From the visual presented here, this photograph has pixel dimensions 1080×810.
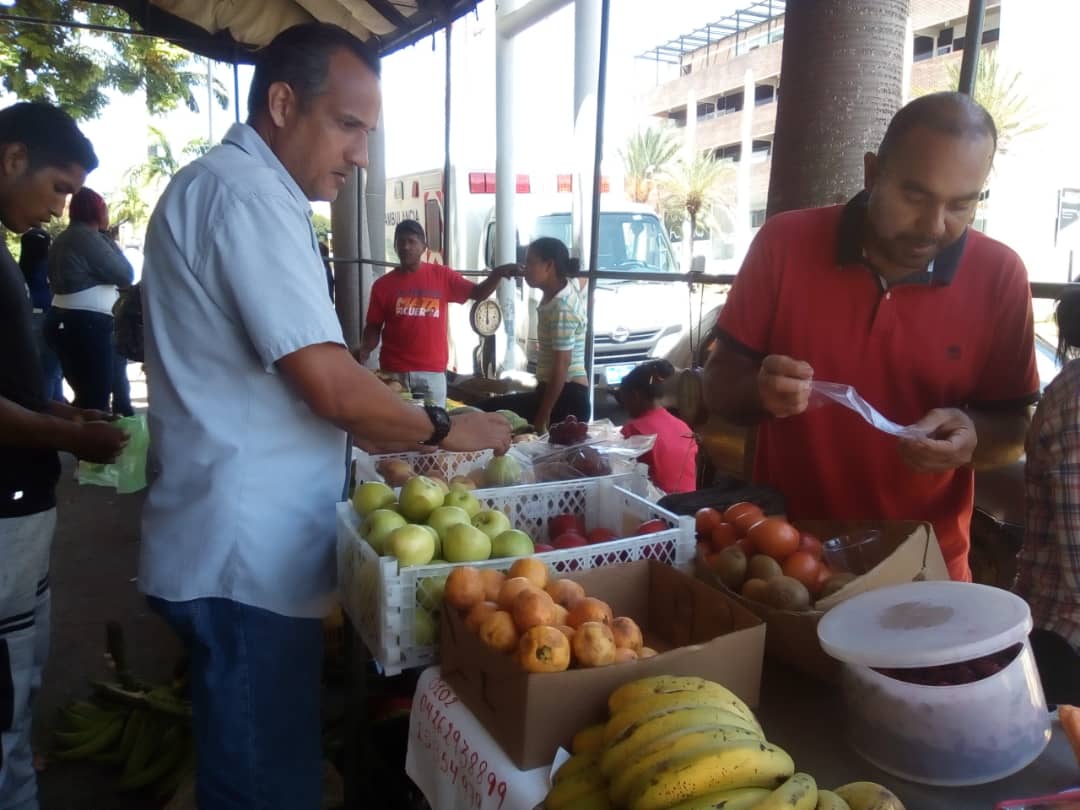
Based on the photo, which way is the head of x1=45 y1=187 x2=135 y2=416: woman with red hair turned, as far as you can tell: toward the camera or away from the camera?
away from the camera

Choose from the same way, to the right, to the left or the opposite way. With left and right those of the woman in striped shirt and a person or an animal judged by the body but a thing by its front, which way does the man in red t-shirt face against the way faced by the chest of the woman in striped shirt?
to the left

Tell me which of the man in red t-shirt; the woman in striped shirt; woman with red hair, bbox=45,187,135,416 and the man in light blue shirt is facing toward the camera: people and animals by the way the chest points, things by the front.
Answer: the man in red t-shirt

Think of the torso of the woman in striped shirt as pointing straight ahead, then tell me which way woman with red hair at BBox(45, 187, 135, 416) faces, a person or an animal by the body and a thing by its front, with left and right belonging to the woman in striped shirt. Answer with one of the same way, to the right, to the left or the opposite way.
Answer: to the right

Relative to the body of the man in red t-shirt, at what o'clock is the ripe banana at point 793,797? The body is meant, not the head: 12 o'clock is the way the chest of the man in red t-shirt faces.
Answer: The ripe banana is roughly at 12 o'clock from the man in red t-shirt.

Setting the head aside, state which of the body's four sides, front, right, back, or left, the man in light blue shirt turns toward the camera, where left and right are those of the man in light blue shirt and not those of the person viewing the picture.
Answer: right

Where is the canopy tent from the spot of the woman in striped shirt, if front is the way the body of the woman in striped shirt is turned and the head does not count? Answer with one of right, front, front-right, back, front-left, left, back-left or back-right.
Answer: front-left

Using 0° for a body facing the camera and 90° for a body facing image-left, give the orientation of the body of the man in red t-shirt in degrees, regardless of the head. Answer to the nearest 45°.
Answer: approximately 0°

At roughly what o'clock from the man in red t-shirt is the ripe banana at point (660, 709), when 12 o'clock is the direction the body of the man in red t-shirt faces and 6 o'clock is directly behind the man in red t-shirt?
The ripe banana is roughly at 12 o'clock from the man in red t-shirt.

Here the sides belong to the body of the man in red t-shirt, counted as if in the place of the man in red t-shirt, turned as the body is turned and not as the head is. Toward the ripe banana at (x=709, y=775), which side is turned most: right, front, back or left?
front
